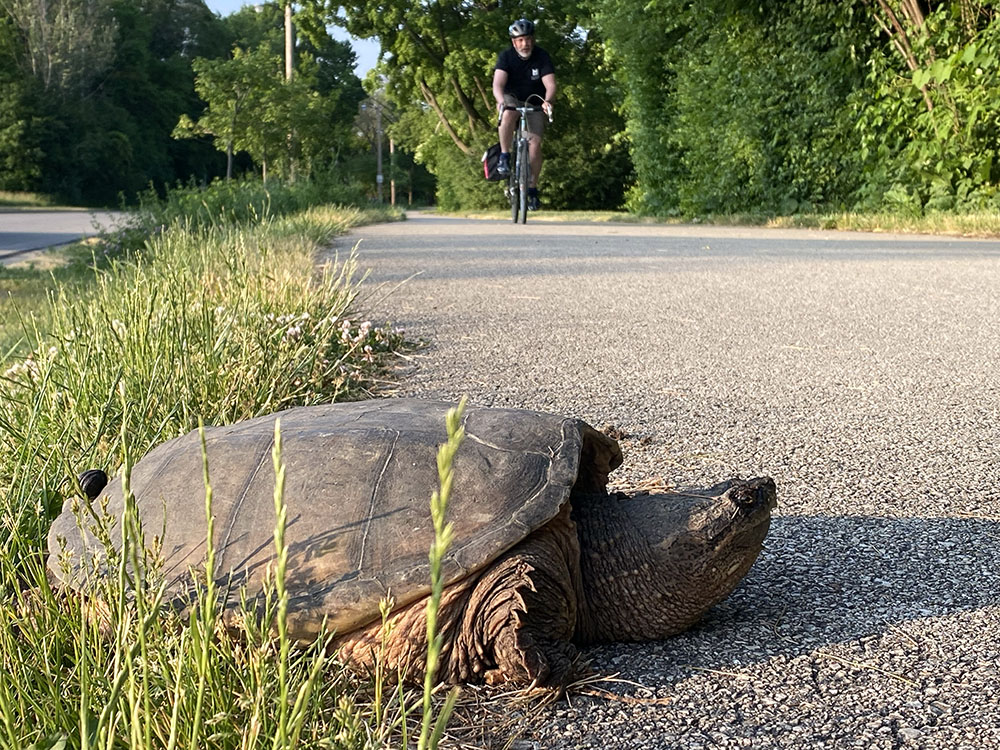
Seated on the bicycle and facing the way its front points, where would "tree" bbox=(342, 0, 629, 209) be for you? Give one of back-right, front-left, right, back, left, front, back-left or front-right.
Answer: back

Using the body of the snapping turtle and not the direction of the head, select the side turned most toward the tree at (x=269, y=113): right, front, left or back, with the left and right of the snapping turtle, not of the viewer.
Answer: left

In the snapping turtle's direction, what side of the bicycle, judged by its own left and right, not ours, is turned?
front

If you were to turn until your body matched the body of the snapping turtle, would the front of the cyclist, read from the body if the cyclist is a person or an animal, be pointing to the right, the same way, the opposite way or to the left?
to the right

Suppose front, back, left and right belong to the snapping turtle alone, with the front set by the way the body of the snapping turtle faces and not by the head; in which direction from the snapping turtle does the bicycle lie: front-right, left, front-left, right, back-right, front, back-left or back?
left

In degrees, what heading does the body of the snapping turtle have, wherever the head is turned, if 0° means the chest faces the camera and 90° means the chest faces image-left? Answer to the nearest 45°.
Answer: approximately 270°

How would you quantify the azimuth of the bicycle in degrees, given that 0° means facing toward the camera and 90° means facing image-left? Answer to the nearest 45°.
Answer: approximately 0°

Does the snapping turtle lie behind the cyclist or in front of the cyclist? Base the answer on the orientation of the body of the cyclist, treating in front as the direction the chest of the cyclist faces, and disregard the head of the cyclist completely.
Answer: in front

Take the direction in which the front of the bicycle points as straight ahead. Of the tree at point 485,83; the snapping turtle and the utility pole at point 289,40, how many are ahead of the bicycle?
1

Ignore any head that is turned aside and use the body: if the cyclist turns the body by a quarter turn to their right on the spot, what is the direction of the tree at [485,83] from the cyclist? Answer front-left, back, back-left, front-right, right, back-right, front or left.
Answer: right
